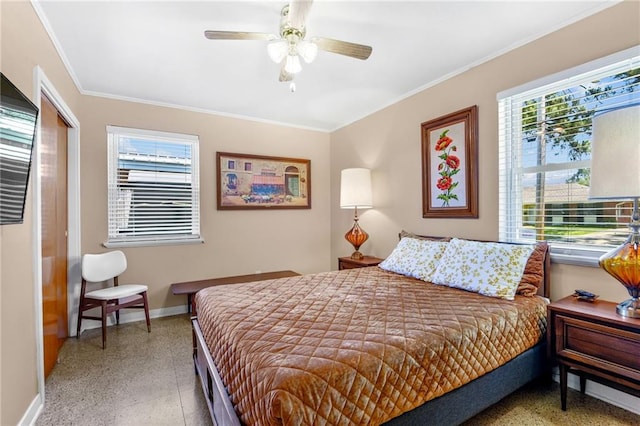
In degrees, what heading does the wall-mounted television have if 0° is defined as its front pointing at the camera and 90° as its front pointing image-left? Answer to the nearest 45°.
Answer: approximately 270°

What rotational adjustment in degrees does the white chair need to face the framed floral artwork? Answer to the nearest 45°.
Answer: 0° — it already faces it

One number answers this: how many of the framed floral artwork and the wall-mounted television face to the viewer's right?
1

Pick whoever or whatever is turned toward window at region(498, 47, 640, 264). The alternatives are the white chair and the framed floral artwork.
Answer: the white chair

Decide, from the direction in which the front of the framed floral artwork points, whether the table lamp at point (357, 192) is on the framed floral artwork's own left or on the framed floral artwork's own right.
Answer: on the framed floral artwork's own right

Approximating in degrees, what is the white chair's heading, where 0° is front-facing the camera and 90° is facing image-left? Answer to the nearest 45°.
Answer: approximately 315°
